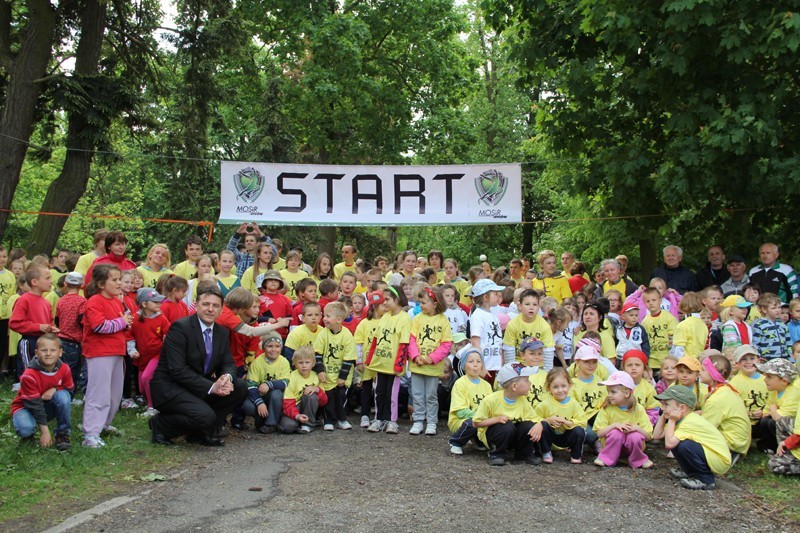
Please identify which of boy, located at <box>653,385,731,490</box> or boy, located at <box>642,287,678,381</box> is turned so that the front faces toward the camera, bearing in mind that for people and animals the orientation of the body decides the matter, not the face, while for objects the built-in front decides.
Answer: boy, located at <box>642,287,678,381</box>

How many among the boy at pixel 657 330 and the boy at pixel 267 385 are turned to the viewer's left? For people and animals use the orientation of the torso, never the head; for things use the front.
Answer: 0

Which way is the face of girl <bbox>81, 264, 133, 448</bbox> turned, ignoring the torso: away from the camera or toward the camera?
toward the camera

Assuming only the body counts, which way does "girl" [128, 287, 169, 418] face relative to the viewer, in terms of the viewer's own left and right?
facing the viewer and to the right of the viewer

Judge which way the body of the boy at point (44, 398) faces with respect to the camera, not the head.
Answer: toward the camera

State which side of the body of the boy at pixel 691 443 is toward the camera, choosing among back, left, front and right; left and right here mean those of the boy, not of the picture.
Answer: left

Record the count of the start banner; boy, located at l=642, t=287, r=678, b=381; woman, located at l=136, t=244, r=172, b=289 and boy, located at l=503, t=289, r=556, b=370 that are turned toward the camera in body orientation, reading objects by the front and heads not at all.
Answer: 4

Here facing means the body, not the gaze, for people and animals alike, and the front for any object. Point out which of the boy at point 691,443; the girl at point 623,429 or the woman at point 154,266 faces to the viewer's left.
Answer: the boy

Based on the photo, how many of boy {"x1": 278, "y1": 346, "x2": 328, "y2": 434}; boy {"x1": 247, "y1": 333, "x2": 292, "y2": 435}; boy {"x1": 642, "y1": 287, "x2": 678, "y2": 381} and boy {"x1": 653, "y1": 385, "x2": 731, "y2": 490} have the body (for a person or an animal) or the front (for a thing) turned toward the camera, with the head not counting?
3

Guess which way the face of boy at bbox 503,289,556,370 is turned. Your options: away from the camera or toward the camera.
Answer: toward the camera

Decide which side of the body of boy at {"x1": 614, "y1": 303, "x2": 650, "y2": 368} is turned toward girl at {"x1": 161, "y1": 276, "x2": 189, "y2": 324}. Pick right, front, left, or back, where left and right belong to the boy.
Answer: right

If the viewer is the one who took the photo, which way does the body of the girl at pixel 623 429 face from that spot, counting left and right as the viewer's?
facing the viewer

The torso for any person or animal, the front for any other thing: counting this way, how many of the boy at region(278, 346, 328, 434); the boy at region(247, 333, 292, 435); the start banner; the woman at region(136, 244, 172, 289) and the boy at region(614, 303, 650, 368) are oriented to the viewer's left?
0

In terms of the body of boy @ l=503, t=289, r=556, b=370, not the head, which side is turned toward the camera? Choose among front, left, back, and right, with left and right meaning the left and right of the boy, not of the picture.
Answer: front

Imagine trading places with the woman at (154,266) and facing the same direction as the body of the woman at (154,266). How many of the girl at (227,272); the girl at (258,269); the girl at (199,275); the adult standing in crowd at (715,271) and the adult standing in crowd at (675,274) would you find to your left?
5

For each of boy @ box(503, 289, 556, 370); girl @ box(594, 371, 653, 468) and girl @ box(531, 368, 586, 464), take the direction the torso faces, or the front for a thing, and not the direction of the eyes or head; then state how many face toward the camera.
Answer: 3

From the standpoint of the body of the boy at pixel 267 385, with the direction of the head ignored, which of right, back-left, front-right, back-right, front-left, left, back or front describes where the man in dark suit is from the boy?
front-right
